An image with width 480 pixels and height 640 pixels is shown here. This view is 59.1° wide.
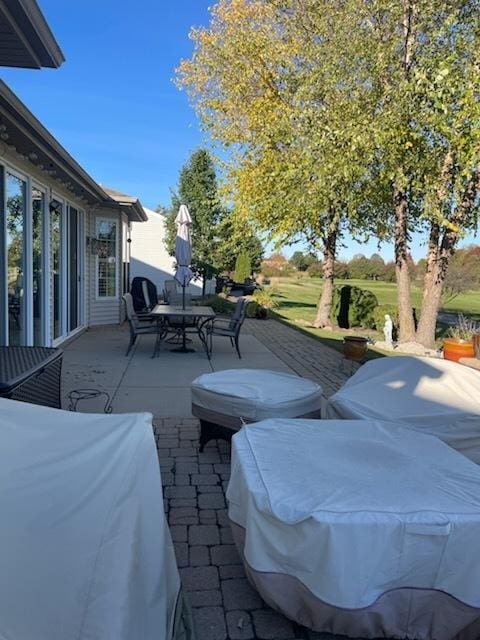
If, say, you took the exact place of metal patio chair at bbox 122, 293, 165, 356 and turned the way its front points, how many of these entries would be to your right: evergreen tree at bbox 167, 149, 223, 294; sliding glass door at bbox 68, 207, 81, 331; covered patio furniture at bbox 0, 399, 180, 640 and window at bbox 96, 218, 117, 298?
1

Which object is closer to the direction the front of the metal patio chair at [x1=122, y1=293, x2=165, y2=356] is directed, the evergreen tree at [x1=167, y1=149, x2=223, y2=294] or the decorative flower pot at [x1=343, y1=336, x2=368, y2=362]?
the decorative flower pot

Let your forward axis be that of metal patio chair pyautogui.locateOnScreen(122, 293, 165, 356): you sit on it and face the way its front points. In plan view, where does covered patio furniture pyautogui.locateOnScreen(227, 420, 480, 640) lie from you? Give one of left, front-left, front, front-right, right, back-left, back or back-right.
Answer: right

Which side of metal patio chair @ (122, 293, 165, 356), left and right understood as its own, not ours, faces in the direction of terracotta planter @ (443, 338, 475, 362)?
front

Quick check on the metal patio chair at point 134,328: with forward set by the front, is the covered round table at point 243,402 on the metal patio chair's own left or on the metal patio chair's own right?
on the metal patio chair's own right

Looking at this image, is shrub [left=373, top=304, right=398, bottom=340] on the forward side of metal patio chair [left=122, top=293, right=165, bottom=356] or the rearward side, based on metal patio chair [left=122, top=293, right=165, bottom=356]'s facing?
on the forward side

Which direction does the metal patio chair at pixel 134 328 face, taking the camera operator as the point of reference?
facing to the right of the viewer

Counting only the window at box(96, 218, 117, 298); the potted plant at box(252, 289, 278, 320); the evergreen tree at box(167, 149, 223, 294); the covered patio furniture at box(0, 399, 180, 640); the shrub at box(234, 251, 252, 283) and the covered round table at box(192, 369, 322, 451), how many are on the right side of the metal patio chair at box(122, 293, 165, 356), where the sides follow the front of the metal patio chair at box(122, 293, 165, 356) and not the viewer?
2

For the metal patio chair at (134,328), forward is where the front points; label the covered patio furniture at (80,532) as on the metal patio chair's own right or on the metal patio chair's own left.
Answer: on the metal patio chair's own right

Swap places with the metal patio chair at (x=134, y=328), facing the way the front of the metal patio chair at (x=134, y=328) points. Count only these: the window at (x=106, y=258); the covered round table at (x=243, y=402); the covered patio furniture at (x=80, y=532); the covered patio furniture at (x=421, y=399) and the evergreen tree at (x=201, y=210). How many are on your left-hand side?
2
